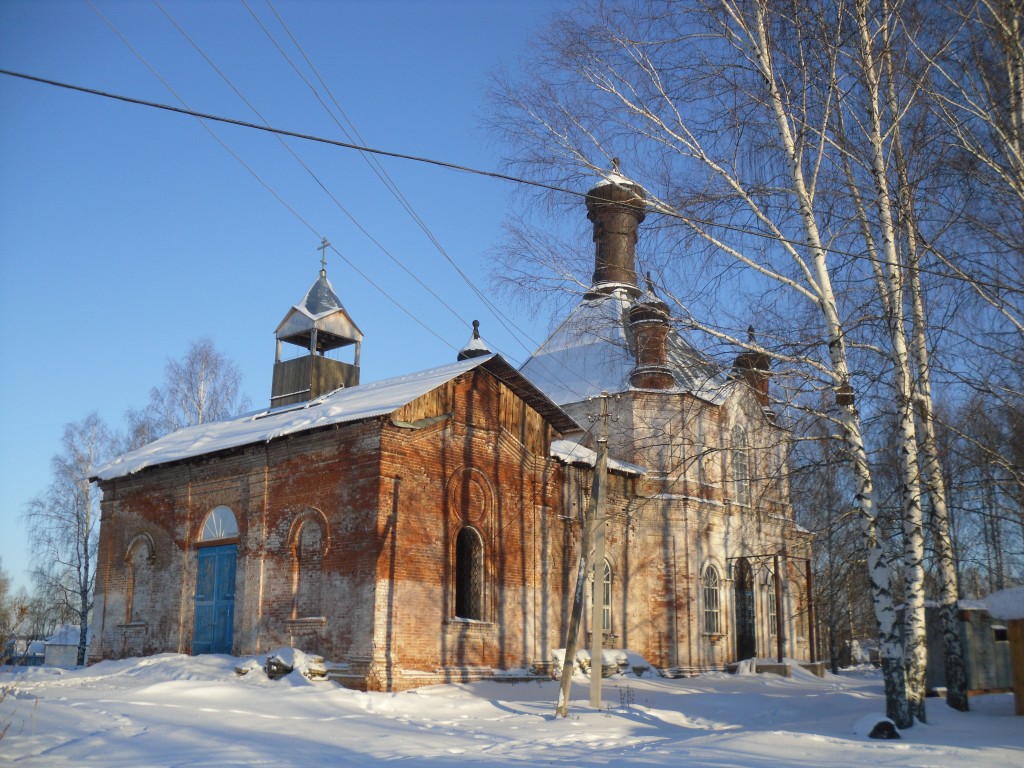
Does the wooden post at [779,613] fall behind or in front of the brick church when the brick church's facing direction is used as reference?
behind

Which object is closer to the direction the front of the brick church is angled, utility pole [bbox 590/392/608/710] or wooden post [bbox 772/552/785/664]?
the utility pole

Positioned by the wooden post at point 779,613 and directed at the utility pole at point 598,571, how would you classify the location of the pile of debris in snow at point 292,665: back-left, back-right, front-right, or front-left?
front-right

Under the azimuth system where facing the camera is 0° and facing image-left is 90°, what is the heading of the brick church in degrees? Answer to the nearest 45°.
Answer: approximately 45°

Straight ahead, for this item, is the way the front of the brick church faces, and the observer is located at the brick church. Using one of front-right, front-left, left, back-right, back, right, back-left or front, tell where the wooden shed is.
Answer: left

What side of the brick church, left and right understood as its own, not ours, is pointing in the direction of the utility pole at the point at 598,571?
left
